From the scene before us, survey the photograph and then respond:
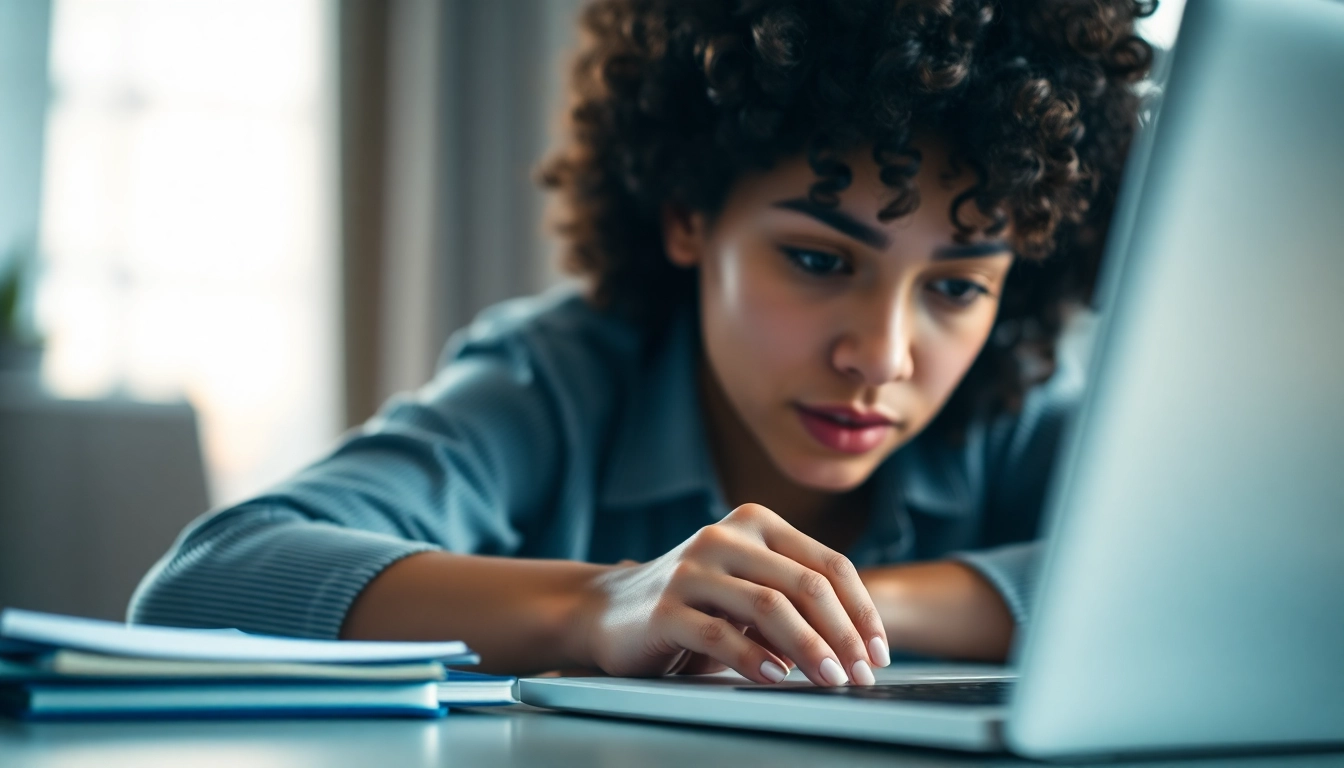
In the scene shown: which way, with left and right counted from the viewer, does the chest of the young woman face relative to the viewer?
facing the viewer and to the right of the viewer

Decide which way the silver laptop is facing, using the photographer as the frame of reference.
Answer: facing away from the viewer and to the left of the viewer

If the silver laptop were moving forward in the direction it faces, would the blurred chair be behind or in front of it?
in front

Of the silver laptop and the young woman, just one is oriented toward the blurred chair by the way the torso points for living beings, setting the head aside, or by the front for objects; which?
the silver laptop

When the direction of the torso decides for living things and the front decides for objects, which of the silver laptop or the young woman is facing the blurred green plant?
the silver laptop

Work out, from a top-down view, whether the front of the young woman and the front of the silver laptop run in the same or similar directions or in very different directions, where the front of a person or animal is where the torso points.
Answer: very different directions

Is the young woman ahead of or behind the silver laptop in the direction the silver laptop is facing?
ahead

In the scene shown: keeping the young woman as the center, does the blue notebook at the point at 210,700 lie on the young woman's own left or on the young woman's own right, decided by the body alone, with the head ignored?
on the young woman's own right

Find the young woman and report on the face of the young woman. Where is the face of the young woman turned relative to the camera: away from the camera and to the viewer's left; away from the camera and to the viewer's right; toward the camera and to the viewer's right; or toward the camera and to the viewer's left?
toward the camera and to the viewer's right

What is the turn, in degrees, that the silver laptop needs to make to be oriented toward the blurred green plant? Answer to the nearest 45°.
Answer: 0° — it already faces it
